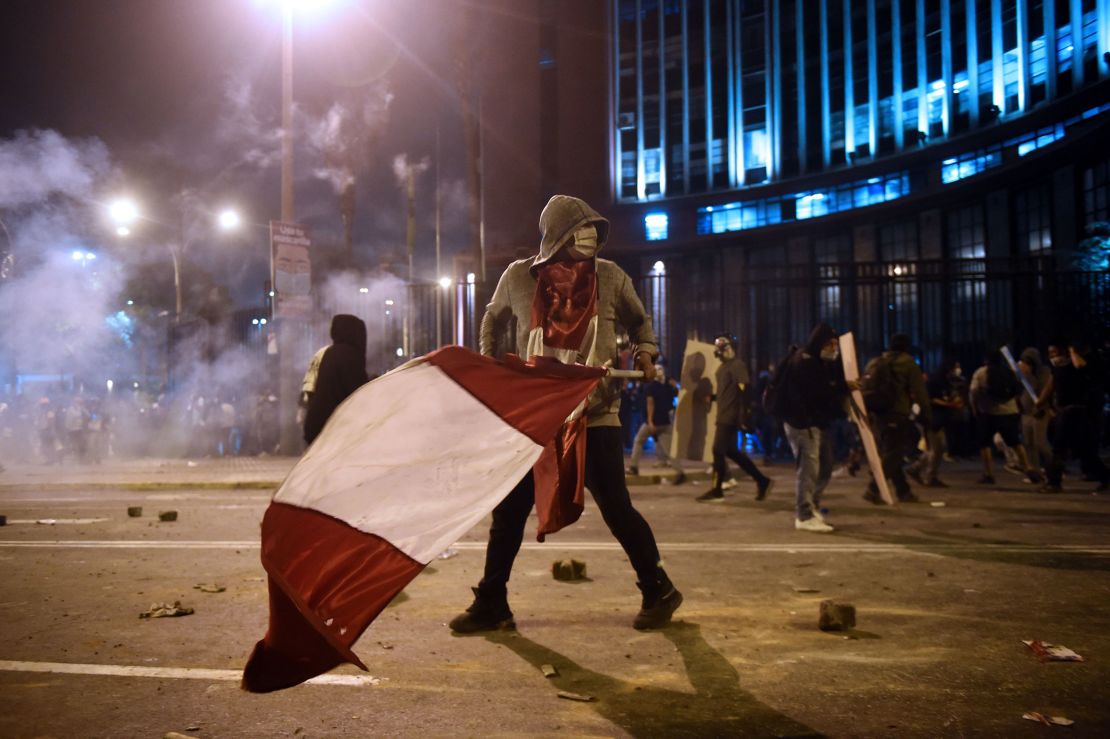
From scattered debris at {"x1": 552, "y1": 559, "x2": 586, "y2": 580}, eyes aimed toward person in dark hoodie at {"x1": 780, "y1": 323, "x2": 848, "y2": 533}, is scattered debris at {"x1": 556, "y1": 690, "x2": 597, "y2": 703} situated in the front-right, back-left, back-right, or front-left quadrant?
back-right

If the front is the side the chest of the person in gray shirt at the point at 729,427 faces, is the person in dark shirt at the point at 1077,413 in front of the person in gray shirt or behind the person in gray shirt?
behind

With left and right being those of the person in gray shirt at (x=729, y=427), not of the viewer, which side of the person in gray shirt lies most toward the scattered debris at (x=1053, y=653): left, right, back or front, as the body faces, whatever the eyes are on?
left

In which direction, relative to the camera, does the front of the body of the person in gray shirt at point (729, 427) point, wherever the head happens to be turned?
to the viewer's left

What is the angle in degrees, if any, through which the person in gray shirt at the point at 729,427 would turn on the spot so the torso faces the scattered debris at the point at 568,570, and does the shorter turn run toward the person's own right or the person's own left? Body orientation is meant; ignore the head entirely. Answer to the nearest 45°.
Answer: approximately 90° to the person's own left

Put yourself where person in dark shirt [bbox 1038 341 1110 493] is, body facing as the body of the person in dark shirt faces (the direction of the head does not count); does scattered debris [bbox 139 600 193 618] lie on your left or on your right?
on your left

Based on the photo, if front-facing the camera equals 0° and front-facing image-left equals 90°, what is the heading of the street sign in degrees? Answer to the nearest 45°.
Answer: approximately 0°

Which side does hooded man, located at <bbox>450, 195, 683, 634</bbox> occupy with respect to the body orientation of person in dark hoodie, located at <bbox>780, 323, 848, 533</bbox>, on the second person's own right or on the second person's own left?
on the second person's own right

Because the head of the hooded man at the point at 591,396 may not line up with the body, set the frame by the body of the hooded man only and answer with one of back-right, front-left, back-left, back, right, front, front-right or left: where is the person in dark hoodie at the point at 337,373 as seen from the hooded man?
back-right

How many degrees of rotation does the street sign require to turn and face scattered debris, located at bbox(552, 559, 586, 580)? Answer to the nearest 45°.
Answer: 0° — it already faces it

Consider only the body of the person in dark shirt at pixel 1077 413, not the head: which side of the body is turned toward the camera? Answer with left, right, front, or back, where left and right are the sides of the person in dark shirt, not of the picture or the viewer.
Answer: left

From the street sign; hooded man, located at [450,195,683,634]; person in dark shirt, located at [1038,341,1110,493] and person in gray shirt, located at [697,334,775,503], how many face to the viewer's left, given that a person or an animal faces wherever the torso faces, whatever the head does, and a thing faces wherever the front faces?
2
